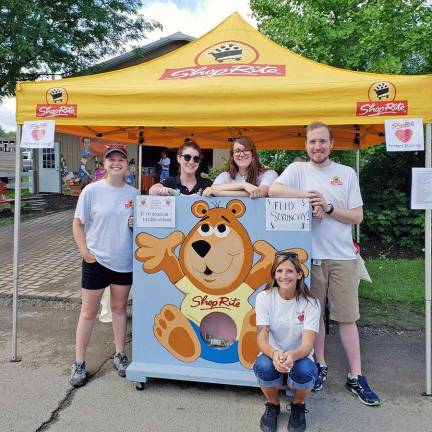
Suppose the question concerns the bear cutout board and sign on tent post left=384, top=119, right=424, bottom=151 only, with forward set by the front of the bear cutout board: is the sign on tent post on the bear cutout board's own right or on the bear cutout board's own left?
on the bear cutout board's own left

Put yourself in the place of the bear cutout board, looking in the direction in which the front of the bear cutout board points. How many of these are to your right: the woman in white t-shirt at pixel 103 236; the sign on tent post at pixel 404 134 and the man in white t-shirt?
1

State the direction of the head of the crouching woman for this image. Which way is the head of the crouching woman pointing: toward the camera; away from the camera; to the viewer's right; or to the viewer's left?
toward the camera

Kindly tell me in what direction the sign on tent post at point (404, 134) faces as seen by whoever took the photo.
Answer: facing the viewer

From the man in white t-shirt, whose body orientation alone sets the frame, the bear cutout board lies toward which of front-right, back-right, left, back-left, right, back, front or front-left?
right

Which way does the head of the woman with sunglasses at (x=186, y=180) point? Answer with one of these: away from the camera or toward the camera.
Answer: toward the camera

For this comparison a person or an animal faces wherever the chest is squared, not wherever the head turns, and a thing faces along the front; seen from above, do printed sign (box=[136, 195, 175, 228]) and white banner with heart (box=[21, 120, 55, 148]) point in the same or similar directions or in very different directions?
same or similar directions

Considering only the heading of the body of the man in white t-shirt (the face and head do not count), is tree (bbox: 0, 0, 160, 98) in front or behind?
behind

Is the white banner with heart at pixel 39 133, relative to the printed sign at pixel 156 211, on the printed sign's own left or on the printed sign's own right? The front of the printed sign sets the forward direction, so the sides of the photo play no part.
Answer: on the printed sign's own right

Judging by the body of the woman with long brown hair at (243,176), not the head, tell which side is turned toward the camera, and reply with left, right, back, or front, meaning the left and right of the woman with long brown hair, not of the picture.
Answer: front

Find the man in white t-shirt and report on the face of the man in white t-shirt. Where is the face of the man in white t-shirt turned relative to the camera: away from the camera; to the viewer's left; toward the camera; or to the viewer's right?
toward the camera

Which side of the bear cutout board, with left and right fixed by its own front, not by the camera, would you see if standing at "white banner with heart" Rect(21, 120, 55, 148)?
right
